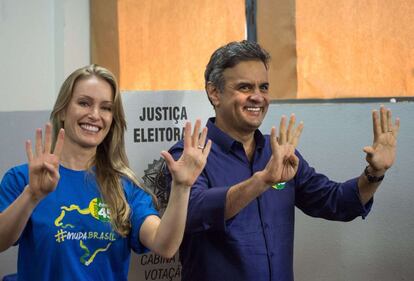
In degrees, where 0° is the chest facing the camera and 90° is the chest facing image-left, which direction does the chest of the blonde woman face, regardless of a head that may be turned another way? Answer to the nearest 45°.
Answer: approximately 0°

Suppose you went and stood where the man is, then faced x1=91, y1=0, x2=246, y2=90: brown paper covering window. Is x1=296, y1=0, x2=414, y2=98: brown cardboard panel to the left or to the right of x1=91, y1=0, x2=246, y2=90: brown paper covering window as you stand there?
right

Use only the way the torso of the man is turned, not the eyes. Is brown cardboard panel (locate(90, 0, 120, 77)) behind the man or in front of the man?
behind

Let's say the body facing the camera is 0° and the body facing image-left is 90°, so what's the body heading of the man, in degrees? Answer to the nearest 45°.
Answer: approximately 315°

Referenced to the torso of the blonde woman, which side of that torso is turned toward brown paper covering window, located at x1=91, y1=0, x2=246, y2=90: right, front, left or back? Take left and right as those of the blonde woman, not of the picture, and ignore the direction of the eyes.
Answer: back

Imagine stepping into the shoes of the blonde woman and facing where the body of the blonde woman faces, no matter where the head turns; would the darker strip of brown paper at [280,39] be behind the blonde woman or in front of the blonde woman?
behind

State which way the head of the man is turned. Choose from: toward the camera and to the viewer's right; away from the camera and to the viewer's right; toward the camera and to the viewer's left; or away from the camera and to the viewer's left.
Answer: toward the camera and to the viewer's right
